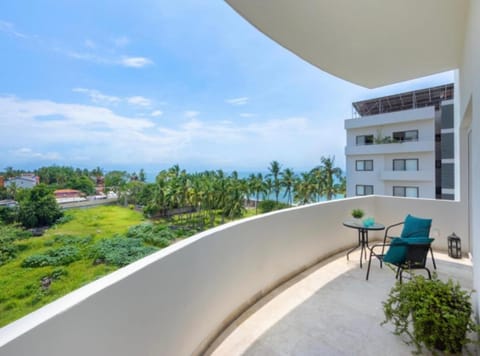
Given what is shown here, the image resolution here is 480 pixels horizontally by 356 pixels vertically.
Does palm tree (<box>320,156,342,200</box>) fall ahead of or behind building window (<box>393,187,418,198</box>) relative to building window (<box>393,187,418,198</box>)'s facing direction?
behind

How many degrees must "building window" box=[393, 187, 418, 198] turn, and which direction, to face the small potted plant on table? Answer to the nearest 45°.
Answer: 0° — it already faces it

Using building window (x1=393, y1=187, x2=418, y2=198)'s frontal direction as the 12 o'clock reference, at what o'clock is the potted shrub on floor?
The potted shrub on floor is roughly at 12 o'clock from the building window.

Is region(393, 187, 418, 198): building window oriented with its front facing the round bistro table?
yes

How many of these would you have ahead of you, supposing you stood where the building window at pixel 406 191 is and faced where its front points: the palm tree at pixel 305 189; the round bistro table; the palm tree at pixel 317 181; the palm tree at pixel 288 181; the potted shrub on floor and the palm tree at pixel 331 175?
2

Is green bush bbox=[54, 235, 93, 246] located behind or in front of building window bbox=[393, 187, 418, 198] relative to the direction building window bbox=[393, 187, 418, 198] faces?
in front

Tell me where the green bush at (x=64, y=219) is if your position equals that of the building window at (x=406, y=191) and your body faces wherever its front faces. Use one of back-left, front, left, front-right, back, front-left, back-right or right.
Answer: front-right

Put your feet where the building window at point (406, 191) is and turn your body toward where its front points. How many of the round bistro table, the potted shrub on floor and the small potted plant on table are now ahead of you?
3

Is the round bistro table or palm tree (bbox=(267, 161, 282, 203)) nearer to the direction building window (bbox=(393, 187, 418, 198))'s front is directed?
the round bistro table

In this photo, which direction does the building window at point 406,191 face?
toward the camera

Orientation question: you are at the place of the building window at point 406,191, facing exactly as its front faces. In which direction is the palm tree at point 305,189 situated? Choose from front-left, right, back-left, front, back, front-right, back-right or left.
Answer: back-right

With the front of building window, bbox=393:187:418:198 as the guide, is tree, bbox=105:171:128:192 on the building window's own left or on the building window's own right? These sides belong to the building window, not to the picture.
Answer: on the building window's own right
